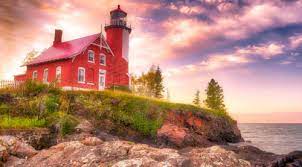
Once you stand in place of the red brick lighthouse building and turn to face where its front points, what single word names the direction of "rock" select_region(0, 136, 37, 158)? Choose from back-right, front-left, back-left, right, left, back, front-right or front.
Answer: front-right

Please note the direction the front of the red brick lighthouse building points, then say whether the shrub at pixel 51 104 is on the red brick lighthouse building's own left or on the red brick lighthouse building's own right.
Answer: on the red brick lighthouse building's own right

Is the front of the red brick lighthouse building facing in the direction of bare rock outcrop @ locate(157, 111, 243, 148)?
yes

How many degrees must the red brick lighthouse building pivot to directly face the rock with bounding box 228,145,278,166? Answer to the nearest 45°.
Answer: approximately 45° to its right

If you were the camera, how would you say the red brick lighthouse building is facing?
facing the viewer and to the right of the viewer

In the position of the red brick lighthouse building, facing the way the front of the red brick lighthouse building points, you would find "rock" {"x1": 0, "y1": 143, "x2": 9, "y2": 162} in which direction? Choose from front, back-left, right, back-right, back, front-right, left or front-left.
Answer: front-right

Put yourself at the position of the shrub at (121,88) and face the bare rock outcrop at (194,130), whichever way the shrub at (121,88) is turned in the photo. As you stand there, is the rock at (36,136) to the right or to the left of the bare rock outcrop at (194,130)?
right

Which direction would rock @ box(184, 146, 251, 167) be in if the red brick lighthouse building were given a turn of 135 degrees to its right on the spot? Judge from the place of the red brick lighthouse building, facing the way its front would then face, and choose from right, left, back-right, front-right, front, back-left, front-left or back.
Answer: left

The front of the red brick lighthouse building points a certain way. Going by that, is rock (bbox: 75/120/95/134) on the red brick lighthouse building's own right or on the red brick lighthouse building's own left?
on the red brick lighthouse building's own right

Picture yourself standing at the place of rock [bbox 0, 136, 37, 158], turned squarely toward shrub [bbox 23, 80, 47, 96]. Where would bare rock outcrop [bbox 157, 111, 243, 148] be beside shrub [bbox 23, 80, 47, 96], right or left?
right
